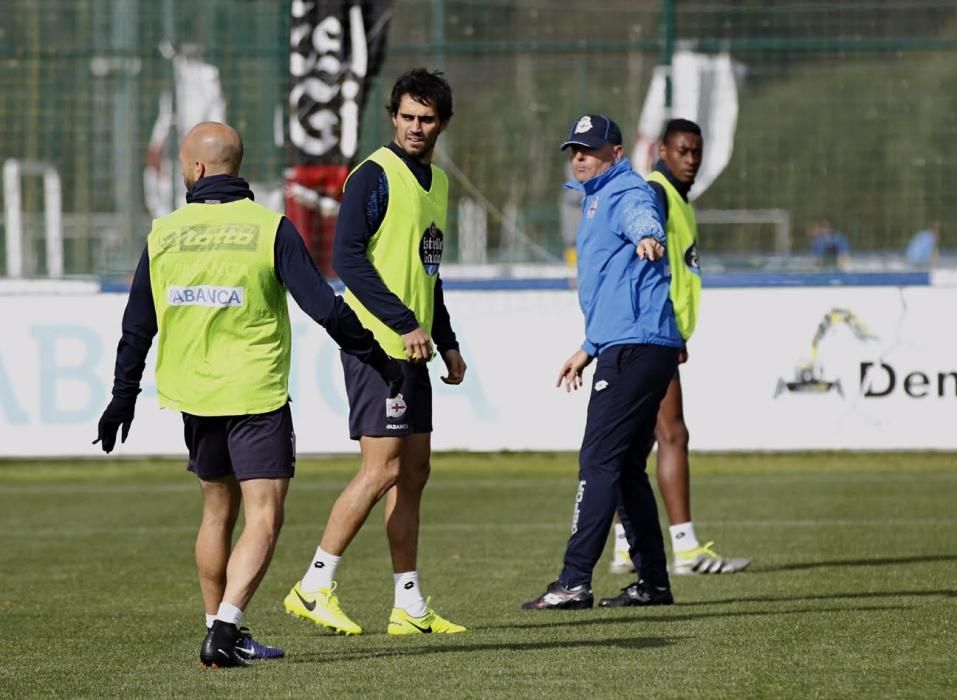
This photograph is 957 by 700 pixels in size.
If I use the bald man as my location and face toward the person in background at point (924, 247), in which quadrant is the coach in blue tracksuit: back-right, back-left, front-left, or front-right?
front-right

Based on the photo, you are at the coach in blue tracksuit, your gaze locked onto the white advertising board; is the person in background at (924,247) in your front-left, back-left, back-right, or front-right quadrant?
front-right

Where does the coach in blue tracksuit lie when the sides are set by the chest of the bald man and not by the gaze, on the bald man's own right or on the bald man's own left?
on the bald man's own right

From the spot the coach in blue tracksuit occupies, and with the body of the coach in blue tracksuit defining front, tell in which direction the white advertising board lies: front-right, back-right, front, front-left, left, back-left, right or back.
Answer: back-right

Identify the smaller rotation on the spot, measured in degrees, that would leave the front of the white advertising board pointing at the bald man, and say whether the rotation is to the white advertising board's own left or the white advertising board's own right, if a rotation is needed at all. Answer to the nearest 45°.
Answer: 0° — it already faces them

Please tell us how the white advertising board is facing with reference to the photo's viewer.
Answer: facing the viewer

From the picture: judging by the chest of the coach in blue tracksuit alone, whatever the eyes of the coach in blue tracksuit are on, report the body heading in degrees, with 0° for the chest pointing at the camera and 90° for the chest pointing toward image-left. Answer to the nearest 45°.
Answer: approximately 45°

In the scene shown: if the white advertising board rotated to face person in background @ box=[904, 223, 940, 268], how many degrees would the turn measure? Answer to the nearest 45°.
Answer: approximately 135° to its left

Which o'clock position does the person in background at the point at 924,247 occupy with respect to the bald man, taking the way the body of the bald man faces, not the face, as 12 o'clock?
The person in background is roughly at 1 o'clock from the bald man.

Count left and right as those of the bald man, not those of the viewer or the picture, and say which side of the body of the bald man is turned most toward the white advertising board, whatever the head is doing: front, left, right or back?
front

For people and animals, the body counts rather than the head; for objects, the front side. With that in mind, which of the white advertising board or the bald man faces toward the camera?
the white advertising board

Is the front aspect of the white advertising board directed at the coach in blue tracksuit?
yes

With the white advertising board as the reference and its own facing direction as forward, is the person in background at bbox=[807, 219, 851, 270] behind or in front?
behind

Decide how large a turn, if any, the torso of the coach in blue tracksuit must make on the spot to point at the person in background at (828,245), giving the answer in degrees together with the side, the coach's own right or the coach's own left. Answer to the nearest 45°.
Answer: approximately 135° to the coach's own right

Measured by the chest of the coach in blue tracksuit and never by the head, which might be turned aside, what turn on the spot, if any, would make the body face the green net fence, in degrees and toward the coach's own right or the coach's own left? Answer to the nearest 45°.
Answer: approximately 135° to the coach's own right

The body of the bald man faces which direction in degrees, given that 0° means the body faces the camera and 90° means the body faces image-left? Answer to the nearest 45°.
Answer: approximately 180°
